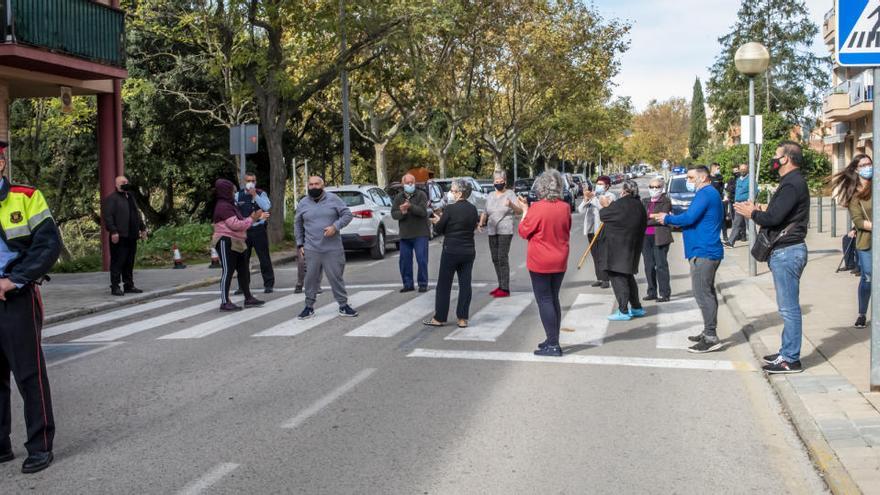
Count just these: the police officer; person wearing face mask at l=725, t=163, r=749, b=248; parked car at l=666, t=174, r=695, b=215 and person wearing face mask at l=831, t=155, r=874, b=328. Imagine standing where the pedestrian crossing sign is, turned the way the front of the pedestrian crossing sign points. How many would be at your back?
3

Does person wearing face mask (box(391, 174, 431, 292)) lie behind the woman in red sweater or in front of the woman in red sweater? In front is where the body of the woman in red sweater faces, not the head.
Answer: in front

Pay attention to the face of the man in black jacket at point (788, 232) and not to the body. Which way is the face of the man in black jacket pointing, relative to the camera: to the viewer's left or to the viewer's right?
to the viewer's left

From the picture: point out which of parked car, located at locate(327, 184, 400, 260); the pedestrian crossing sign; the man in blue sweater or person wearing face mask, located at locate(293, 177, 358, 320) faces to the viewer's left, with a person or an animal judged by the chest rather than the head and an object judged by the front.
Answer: the man in blue sweater

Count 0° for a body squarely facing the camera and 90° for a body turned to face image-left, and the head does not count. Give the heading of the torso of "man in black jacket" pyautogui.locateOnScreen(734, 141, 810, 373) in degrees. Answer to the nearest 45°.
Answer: approximately 90°

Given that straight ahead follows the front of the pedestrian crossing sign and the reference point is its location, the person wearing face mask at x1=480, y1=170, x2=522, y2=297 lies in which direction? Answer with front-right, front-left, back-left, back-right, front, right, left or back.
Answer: back-right

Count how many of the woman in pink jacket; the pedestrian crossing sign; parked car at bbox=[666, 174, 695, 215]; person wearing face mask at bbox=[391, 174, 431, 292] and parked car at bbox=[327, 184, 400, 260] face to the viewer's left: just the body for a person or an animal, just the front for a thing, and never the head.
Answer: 0

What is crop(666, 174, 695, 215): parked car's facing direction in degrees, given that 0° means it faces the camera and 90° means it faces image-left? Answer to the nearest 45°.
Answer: approximately 0°

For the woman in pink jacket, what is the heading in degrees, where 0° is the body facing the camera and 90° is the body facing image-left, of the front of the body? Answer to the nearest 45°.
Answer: approximately 270°

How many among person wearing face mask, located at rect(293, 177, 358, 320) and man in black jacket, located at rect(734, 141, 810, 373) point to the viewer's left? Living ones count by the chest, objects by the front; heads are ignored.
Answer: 1

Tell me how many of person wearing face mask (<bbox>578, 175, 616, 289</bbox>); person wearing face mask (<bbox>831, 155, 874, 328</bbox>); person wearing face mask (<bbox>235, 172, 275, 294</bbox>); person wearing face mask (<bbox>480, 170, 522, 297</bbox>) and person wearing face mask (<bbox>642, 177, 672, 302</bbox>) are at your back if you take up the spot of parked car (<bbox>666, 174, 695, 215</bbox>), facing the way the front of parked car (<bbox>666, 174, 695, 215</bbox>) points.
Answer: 0

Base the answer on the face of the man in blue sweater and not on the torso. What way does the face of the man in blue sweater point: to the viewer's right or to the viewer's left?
to the viewer's left

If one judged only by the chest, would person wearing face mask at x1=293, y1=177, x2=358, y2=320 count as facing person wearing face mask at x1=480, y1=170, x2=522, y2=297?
no

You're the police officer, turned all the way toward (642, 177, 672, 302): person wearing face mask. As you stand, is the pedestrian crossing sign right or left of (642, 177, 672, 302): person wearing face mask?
right

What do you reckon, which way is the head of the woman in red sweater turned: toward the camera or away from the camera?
away from the camera

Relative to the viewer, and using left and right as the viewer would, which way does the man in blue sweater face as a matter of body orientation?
facing to the left of the viewer

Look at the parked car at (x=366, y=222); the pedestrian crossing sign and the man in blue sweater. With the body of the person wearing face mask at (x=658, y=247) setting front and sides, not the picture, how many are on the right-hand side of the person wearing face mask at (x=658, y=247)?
1

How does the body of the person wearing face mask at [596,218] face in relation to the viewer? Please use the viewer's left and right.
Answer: facing the viewer and to the left of the viewer
